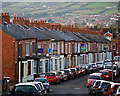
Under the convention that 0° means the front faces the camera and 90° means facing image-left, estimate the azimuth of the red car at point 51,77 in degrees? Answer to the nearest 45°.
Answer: approximately 225°

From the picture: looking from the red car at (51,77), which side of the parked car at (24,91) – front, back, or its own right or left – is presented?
front

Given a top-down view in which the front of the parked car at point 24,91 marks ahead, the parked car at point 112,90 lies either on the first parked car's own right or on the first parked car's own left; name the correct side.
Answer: on the first parked car's own right

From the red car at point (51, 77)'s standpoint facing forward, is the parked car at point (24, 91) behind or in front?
behind

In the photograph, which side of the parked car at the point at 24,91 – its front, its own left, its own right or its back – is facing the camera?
back

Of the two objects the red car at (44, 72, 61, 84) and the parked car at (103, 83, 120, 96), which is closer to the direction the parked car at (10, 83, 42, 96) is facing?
the red car
